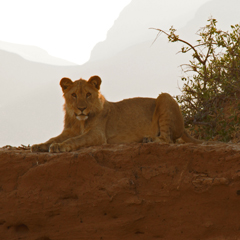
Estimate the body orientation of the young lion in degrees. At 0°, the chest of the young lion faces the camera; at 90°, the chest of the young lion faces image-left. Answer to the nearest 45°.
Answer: approximately 90°
